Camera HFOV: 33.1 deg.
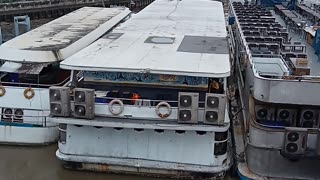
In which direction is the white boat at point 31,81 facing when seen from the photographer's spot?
facing away from the viewer and to the right of the viewer

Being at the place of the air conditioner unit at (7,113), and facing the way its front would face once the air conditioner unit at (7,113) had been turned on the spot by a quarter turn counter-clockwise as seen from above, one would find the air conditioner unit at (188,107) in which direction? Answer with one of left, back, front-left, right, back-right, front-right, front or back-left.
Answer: front-right

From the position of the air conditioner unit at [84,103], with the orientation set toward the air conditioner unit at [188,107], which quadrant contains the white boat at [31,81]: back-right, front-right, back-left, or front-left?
back-left

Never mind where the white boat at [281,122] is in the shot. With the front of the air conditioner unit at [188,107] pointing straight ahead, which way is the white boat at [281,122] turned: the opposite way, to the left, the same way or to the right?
the opposite way

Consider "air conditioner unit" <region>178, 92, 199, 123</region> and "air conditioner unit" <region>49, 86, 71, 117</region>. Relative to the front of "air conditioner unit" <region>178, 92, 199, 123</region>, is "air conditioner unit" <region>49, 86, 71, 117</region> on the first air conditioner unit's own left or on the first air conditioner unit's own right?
on the first air conditioner unit's own right

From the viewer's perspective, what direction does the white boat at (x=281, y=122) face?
away from the camera

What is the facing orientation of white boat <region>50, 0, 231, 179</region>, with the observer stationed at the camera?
facing away from the viewer

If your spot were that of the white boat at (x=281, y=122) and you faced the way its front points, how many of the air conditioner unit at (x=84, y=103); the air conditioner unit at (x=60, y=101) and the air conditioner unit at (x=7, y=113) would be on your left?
3

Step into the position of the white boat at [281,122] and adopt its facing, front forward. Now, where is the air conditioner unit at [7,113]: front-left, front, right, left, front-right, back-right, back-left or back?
left
